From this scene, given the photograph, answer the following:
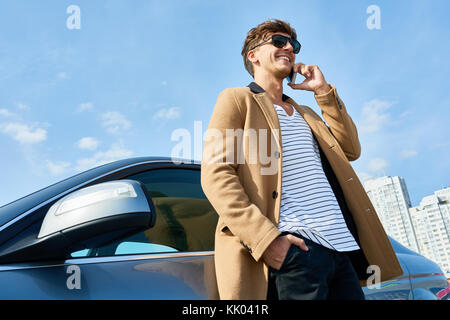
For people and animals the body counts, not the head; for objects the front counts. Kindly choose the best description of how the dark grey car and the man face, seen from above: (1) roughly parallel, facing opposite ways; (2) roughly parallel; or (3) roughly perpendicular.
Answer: roughly perpendicular

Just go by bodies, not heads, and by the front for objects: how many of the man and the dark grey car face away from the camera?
0

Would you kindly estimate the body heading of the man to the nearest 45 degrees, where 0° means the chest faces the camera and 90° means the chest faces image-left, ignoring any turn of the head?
approximately 315°

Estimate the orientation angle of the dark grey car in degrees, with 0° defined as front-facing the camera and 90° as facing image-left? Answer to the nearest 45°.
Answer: approximately 45°
